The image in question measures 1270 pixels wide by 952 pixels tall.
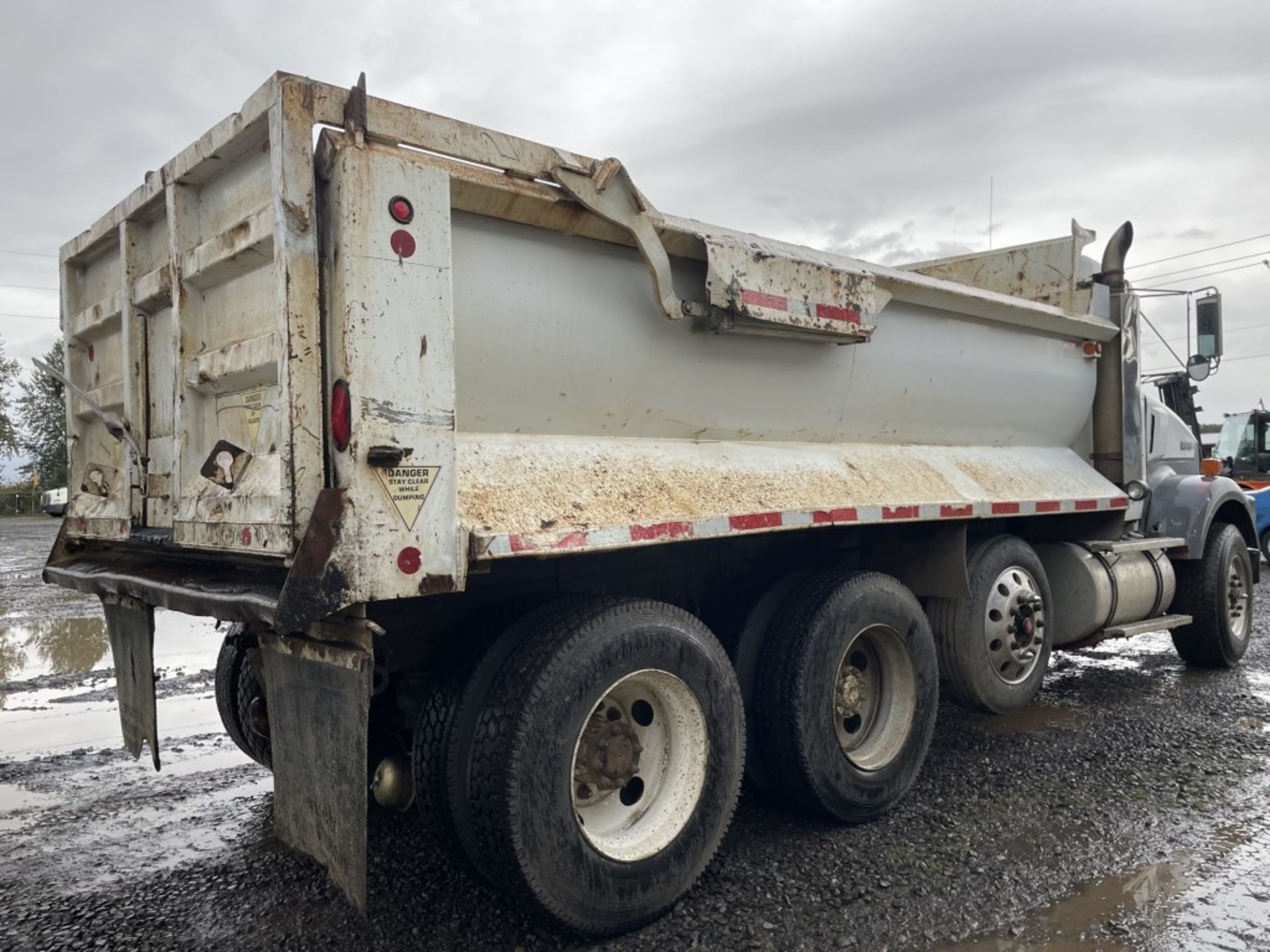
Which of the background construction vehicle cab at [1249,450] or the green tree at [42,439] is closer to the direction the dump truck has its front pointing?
the background construction vehicle cab

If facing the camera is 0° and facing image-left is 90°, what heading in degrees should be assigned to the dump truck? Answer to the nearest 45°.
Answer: approximately 225°

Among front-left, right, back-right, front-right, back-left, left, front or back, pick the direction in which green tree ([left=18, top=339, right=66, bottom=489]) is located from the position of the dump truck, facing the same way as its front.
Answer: left

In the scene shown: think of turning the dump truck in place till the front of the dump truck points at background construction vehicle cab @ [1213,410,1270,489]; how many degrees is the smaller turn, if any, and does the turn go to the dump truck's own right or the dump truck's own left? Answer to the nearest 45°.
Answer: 0° — it already faces it

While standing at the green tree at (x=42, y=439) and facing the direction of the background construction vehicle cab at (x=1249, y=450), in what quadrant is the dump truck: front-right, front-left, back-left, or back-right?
front-right
